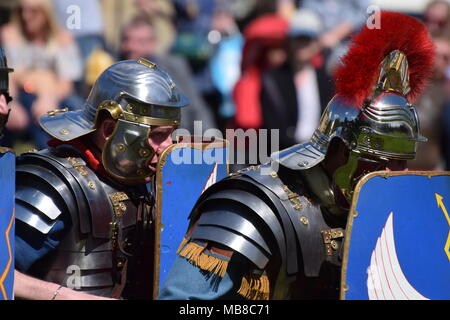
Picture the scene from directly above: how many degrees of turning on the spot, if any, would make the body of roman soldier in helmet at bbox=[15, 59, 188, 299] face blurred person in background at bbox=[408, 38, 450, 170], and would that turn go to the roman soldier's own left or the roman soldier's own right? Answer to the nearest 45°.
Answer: approximately 90° to the roman soldier's own left

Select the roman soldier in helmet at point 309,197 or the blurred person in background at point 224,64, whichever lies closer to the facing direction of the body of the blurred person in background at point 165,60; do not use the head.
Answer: the roman soldier in helmet

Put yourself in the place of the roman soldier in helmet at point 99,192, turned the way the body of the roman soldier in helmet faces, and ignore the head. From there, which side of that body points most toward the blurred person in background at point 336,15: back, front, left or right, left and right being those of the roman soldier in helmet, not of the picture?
left

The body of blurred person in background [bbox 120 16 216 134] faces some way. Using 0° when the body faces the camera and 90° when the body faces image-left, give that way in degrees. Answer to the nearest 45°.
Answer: approximately 0°

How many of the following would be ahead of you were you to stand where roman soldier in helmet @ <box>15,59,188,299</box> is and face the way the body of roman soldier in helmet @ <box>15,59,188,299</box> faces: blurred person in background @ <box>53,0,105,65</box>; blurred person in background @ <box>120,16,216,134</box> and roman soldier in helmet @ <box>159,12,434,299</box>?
1

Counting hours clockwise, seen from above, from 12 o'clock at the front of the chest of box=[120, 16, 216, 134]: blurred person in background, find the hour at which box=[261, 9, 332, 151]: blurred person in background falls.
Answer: box=[261, 9, 332, 151]: blurred person in background is roughly at 9 o'clock from box=[120, 16, 216, 134]: blurred person in background.

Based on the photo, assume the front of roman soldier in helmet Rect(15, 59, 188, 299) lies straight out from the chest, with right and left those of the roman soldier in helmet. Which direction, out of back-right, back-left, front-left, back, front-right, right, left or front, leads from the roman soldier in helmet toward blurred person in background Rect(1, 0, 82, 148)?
back-left

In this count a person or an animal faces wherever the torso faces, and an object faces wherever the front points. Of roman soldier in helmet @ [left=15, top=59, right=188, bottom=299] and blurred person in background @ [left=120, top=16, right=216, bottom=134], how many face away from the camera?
0

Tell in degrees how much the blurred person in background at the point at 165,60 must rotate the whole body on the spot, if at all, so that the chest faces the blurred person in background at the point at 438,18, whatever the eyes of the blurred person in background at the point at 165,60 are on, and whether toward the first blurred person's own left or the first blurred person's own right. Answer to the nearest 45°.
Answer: approximately 90° to the first blurred person's own left

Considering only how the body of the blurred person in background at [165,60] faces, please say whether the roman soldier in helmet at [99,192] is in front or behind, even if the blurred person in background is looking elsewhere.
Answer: in front

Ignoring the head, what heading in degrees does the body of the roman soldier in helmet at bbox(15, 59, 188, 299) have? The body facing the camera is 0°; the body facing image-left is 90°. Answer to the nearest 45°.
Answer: approximately 315°

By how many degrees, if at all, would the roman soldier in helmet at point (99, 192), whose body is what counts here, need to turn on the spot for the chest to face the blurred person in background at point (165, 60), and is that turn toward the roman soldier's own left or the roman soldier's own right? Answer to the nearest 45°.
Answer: approximately 135° to the roman soldier's own left
